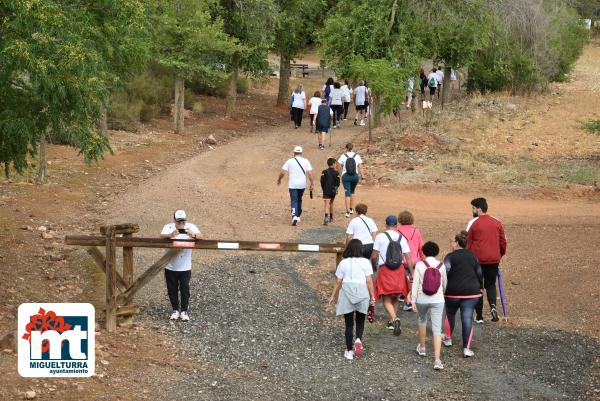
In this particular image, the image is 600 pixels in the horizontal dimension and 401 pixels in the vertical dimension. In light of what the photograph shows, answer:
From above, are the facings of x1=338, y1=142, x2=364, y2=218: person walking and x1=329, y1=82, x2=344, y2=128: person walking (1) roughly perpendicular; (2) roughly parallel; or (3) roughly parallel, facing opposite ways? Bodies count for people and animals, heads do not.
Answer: roughly parallel

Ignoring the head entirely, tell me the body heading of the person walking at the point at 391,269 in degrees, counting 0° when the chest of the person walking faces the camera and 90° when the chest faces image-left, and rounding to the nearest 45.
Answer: approximately 180°

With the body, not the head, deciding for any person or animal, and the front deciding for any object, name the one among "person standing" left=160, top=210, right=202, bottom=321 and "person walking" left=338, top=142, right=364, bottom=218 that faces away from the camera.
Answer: "person walking" left=338, top=142, right=364, bottom=218

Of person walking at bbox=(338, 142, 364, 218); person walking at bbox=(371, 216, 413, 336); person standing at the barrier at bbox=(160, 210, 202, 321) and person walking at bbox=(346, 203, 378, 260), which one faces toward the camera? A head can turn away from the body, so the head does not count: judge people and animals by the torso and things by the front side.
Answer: person standing at the barrier at bbox=(160, 210, 202, 321)

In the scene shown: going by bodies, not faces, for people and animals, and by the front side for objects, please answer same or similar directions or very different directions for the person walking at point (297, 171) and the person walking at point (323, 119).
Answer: same or similar directions

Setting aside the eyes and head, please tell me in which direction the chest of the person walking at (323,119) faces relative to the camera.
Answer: away from the camera

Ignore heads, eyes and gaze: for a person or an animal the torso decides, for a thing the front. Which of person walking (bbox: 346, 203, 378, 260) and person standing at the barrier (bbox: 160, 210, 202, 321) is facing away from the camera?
person walking (bbox: 346, 203, 378, 260)

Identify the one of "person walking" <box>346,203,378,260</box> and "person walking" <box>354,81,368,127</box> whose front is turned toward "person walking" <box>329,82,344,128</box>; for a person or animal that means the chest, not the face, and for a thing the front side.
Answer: "person walking" <box>346,203,378,260</box>

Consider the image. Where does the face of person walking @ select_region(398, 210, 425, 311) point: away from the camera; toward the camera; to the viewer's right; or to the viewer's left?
away from the camera

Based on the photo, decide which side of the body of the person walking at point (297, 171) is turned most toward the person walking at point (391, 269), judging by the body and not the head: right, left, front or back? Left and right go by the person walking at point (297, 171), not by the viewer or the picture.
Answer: back

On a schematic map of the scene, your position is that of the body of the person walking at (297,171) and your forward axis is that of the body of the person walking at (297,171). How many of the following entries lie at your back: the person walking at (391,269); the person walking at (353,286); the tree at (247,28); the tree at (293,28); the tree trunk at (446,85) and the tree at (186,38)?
2

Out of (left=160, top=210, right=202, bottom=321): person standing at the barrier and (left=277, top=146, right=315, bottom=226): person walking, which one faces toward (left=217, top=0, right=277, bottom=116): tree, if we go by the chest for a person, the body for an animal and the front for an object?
(left=277, top=146, right=315, bottom=226): person walking

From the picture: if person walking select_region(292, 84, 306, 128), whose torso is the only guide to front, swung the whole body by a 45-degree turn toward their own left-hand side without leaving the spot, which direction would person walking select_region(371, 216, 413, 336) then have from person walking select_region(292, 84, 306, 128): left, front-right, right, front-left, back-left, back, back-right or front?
back-left

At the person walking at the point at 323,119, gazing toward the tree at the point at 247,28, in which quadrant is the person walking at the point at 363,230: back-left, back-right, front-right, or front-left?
back-left

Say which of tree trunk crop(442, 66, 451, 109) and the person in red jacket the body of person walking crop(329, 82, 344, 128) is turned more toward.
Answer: the tree trunk

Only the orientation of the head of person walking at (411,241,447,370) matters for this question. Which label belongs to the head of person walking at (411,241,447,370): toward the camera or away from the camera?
away from the camera

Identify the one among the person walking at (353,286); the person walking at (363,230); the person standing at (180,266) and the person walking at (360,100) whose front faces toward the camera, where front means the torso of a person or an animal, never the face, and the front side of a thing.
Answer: the person standing at (180,266)

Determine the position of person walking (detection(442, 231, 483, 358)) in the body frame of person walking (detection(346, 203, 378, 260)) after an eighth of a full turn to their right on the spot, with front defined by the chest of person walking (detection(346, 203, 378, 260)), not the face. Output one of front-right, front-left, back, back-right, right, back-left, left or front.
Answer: right

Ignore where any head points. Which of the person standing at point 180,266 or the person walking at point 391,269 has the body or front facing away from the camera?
the person walking at point 391,269

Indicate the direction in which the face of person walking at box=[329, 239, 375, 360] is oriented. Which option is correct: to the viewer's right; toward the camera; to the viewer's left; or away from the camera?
away from the camera

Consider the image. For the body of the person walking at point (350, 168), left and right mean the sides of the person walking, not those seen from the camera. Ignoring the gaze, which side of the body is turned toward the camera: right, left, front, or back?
back

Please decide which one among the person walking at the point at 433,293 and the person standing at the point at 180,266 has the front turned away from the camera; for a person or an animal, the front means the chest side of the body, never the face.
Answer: the person walking at the point at 433,293
